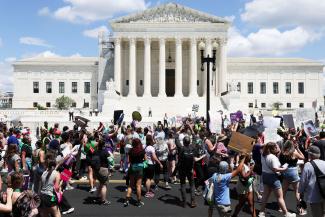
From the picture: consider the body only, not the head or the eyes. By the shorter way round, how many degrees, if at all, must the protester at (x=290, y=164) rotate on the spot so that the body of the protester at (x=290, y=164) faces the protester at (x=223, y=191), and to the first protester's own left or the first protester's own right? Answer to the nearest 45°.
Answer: approximately 180°

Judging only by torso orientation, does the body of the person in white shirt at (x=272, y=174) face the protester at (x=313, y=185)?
no

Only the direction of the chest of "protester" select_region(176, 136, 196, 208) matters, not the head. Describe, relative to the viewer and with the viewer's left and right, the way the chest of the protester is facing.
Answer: facing away from the viewer

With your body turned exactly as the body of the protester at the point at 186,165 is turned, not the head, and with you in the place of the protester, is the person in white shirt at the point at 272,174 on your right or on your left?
on your right

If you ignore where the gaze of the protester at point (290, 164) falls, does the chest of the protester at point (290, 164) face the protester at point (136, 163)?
no

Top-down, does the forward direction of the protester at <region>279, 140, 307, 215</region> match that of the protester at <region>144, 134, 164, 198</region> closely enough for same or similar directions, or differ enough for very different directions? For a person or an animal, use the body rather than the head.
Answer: same or similar directions

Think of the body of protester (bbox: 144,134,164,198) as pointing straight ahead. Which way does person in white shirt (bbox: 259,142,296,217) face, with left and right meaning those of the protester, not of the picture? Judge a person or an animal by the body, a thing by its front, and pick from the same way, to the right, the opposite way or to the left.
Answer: the same way

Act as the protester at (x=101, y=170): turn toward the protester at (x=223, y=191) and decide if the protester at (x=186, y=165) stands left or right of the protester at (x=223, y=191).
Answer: left

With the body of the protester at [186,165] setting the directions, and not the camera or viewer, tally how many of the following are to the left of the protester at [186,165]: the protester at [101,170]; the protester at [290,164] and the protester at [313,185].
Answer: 1
